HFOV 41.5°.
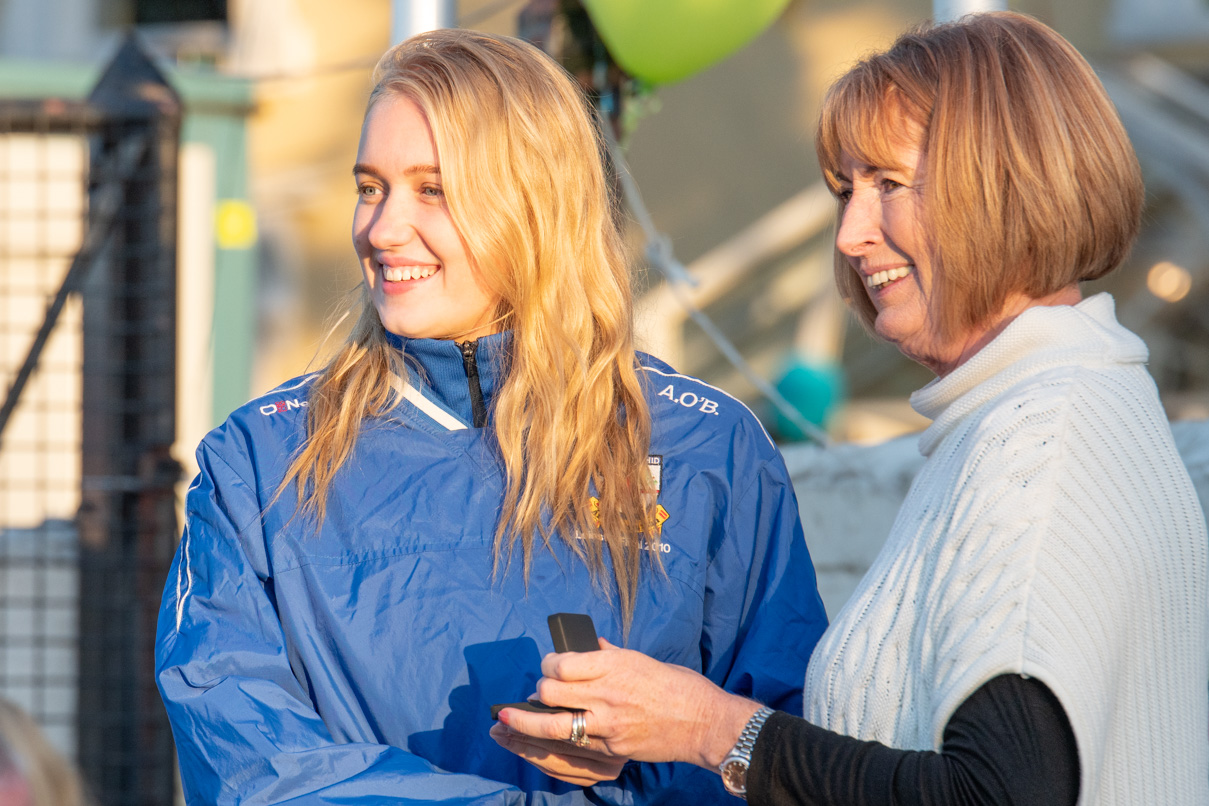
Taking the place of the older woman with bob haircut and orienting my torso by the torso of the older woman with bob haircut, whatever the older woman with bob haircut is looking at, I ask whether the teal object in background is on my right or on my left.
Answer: on my right

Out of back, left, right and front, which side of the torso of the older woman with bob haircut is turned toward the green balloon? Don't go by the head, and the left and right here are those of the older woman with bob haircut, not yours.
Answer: right

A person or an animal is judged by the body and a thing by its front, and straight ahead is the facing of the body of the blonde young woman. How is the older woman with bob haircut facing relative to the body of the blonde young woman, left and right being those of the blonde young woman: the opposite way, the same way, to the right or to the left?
to the right

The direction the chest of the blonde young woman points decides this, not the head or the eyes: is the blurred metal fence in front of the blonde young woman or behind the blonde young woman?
behind

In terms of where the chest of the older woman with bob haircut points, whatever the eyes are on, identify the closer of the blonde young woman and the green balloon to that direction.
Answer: the blonde young woman

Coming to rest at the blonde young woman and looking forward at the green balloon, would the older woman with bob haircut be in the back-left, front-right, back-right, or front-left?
back-right

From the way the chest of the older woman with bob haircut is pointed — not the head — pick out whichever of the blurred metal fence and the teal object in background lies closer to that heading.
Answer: the blurred metal fence

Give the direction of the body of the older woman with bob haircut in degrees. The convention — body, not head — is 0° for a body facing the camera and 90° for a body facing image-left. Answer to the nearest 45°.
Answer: approximately 90°

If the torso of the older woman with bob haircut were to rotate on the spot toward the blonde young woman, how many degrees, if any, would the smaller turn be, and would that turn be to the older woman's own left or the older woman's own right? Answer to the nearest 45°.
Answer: approximately 45° to the older woman's own right
